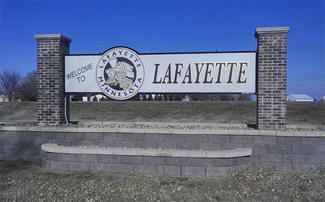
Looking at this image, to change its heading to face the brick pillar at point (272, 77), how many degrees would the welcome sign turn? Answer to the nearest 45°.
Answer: approximately 90° to its left

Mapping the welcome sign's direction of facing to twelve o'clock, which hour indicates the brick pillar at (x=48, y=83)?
The brick pillar is roughly at 3 o'clock from the welcome sign.

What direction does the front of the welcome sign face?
toward the camera
